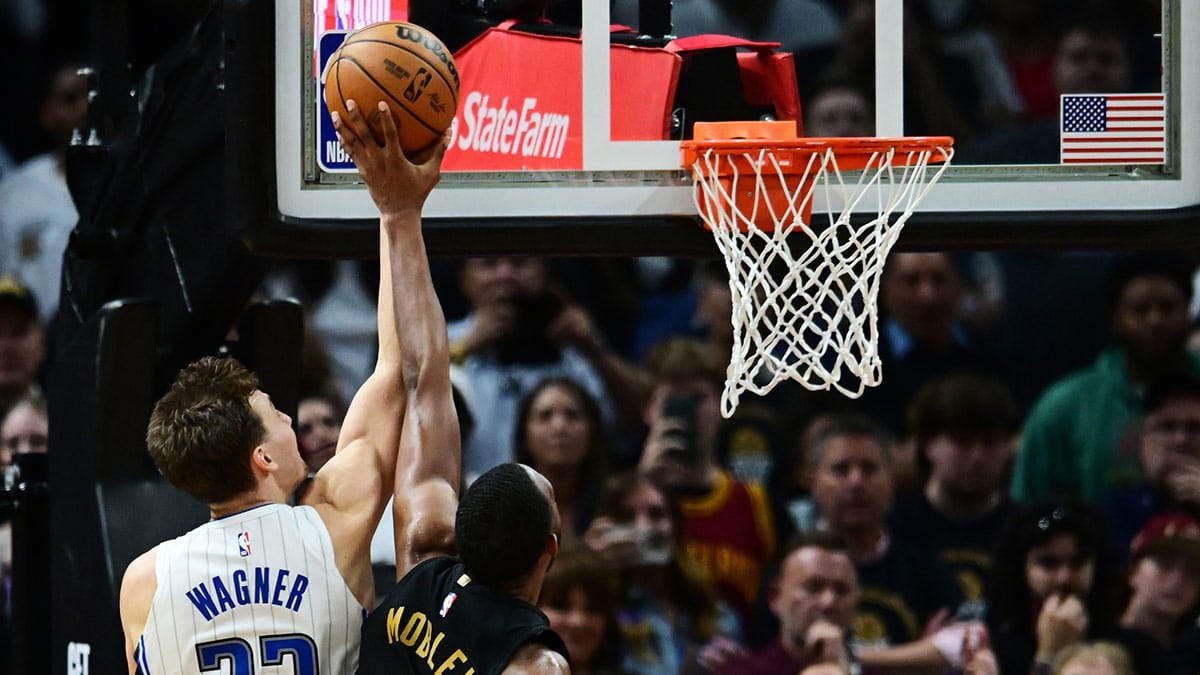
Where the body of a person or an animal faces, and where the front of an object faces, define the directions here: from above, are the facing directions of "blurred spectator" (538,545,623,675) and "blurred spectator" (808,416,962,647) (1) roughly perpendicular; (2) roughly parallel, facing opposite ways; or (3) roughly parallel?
roughly parallel

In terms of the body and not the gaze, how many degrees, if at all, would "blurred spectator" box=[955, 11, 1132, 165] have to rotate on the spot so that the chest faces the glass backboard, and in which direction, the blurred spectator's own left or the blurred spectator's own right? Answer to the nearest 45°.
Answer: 0° — they already face it

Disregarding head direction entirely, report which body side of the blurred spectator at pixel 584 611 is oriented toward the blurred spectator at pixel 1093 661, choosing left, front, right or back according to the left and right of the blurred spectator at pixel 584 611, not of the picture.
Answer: left

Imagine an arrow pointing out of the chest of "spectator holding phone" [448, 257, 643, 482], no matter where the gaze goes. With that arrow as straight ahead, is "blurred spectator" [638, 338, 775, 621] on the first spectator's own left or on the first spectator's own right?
on the first spectator's own left

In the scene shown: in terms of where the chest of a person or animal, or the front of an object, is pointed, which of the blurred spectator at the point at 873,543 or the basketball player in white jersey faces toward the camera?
the blurred spectator

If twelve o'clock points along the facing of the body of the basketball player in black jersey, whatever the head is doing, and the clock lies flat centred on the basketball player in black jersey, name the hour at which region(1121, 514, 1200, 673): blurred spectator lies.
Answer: The blurred spectator is roughly at 12 o'clock from the basketball player in black jersey.

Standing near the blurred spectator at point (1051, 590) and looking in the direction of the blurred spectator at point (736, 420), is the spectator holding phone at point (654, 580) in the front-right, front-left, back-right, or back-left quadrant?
front-left

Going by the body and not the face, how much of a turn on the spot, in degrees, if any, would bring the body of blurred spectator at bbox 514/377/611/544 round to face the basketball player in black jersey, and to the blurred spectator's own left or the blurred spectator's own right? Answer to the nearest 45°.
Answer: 0° — they already face them

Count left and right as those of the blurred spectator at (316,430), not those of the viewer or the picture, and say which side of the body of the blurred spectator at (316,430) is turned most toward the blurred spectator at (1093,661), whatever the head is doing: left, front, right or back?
left

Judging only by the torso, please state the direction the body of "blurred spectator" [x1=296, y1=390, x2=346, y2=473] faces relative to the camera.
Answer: toward the camera

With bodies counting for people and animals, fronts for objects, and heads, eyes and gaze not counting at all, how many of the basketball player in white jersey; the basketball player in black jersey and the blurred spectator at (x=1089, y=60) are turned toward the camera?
1

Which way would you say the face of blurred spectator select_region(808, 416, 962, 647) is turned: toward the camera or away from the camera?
toward the camera

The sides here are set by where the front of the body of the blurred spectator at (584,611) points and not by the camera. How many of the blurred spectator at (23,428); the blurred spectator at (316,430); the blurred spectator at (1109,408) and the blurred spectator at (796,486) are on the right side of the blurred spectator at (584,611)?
2

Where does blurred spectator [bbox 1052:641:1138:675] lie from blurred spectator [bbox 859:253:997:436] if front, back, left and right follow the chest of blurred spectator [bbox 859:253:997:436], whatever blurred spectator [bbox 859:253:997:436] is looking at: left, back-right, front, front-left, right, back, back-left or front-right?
front-left

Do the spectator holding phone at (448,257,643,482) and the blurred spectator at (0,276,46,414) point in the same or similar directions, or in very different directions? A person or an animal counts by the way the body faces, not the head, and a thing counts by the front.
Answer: same or similar directions

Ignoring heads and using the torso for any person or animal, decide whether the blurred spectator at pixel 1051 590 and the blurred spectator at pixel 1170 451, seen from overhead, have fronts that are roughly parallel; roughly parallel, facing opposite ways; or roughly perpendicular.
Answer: roughly parallel

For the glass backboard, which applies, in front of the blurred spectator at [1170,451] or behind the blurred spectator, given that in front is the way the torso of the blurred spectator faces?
in front

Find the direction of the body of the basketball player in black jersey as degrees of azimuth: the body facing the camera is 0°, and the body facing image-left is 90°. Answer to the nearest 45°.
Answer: approximately 225°

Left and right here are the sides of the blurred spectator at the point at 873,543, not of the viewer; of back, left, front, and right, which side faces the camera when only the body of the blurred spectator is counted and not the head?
front
